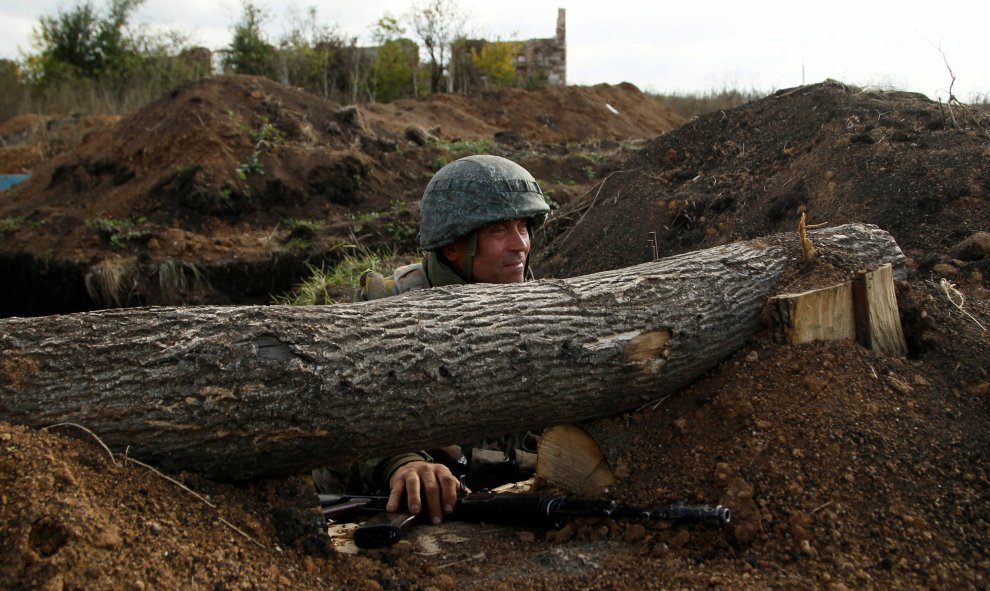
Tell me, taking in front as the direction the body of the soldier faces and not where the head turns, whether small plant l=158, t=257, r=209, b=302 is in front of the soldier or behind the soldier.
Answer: behind

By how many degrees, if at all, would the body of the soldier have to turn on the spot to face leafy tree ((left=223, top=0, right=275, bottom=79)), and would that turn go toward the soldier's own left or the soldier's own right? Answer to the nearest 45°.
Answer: approximately 135° to the soldier's own left

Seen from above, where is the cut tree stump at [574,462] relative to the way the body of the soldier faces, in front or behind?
in front

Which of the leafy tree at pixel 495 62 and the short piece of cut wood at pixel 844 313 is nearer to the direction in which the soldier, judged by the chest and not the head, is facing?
the short piece of cut wood

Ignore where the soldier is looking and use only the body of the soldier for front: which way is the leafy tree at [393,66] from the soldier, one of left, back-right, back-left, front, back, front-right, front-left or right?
back-left

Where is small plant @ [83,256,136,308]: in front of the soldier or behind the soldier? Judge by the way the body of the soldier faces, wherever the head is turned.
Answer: behind

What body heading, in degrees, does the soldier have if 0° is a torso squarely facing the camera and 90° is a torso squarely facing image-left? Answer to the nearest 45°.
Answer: approximately 315°

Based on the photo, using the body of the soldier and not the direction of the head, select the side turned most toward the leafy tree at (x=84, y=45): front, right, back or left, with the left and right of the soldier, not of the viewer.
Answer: back

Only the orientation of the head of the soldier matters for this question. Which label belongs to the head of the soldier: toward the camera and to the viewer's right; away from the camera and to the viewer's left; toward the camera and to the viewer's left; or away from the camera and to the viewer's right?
toward the camera and to the viewer's right
